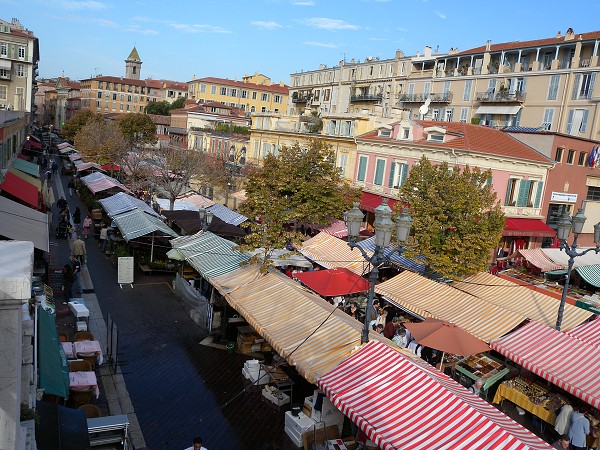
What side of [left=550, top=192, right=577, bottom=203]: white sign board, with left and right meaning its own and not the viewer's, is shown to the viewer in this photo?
front

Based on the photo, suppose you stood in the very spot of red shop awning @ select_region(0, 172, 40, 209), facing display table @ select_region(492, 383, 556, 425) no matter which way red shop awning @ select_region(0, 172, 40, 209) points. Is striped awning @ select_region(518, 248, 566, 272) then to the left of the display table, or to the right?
left

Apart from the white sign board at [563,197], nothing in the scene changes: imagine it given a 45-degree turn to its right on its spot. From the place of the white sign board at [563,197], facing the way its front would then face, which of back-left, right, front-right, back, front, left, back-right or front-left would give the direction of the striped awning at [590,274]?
front-left

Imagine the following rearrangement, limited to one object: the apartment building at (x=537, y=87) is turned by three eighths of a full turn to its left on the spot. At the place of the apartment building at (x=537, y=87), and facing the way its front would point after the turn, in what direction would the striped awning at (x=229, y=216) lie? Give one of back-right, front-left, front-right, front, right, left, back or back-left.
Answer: back-right

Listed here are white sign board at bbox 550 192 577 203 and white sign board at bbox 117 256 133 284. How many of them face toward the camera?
2

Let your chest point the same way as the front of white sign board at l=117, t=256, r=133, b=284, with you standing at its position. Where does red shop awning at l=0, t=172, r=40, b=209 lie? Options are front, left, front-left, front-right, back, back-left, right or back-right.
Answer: back-right

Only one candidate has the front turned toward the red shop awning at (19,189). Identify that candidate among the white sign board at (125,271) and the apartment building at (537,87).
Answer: the apartment building

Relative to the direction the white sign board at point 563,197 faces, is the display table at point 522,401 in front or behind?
in front

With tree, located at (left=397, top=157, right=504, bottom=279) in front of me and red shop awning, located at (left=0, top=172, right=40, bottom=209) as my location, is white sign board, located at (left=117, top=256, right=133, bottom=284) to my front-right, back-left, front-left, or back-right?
front-right

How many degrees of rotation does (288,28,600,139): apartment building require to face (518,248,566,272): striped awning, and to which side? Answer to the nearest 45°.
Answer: approximately 45° to its left

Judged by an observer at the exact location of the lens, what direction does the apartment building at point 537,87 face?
facing the viewer and to the left of the viewer

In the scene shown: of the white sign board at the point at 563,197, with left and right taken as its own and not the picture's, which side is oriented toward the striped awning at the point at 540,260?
front

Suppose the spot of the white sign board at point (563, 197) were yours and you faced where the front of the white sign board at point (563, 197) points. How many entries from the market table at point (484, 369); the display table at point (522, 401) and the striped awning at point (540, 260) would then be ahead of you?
3

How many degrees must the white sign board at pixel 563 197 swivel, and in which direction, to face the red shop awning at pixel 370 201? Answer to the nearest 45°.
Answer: approximately 90° to its right

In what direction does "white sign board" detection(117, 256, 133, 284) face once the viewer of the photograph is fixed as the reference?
facing the viewer
